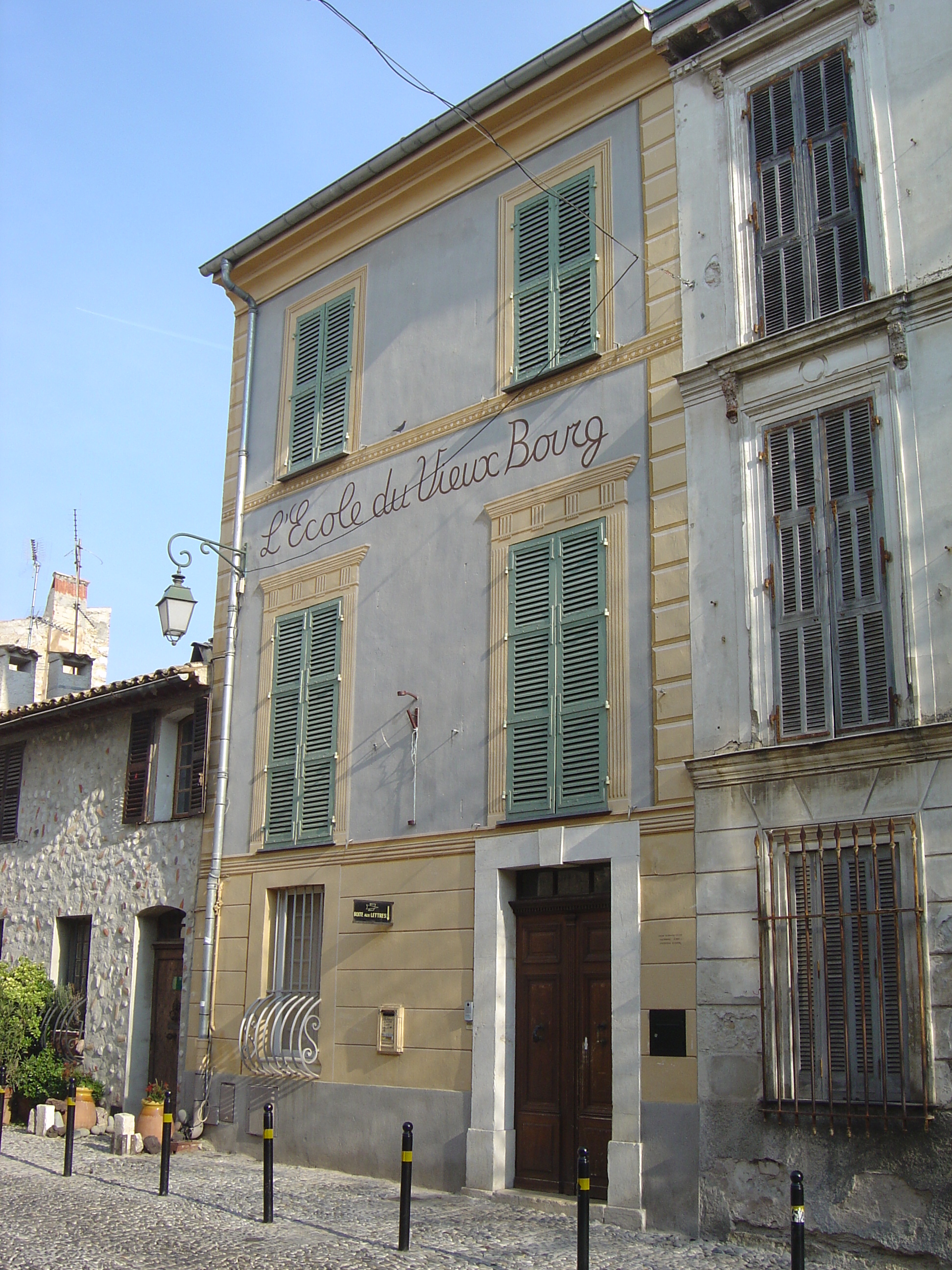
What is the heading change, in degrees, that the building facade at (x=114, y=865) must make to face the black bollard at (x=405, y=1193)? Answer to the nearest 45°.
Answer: approximately 45° to its left

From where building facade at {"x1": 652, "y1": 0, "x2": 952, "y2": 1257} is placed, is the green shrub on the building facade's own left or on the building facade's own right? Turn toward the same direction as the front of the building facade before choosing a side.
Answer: on the building facade's own right

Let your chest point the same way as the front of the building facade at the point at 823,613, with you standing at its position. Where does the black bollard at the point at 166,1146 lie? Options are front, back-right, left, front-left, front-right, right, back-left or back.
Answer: front-right

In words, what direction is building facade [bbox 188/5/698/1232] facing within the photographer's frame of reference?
facing the viewer and to the left of the viewer

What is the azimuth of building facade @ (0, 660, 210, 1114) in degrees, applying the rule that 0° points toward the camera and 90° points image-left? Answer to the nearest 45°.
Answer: approximately 45°

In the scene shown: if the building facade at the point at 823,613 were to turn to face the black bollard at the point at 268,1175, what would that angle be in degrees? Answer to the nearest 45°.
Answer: approximately 45° to its right

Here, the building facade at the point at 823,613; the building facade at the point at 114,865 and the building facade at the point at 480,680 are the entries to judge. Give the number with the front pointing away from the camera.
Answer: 0

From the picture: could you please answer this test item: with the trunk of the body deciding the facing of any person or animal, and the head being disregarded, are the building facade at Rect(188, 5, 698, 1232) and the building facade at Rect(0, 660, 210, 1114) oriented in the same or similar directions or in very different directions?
same or similar directions

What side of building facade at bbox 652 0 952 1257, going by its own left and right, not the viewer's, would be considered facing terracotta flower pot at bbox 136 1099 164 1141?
right

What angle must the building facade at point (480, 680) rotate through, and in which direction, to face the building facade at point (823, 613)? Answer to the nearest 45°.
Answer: approximately 90° to its left

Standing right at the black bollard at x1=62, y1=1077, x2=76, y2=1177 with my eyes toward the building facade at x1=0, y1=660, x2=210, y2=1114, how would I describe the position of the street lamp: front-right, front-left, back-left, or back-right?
front-right

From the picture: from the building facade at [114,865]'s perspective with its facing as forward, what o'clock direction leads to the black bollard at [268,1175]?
The black bollard is roughly at 10 o'clock from the building facade.

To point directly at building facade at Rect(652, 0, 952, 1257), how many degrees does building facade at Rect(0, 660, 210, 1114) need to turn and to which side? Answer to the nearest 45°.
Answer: approximately 90° to its left

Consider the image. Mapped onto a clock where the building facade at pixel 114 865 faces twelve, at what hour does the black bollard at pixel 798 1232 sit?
The black bollard is roughly at 10 o'clock from the building facade.

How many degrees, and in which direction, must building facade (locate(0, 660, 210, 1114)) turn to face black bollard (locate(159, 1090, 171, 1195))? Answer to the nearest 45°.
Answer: approximately 45° to its left

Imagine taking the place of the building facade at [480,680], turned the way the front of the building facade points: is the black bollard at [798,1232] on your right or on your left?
on your left
